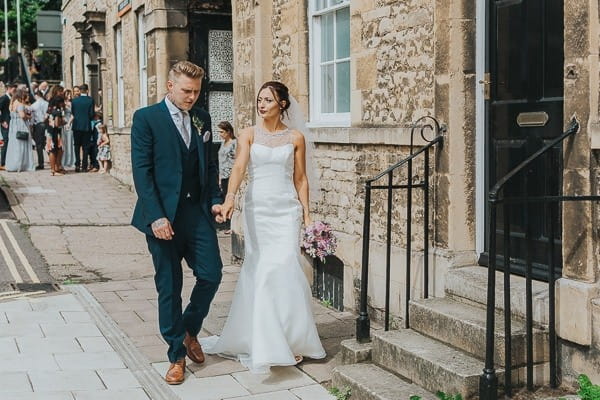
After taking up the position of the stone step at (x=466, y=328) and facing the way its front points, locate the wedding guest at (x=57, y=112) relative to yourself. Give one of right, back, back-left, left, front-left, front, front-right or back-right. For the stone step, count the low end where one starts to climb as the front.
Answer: right

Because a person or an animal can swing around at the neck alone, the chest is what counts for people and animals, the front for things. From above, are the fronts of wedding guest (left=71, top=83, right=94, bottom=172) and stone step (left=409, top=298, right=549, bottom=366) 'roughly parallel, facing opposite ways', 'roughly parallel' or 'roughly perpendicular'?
roughly perpendicular

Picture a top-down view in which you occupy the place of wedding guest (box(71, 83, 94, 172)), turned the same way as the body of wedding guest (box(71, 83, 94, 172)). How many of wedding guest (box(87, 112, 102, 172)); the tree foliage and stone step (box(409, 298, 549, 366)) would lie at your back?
1

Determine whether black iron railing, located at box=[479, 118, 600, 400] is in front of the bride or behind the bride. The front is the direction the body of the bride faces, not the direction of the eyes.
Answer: in front

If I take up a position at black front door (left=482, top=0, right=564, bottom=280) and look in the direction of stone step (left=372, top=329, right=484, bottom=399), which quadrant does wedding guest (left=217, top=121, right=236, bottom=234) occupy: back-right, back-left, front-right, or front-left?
back-right

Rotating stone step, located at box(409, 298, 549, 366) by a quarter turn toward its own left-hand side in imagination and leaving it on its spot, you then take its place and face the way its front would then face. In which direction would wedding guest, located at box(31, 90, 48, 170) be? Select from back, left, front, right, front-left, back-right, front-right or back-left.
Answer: back
